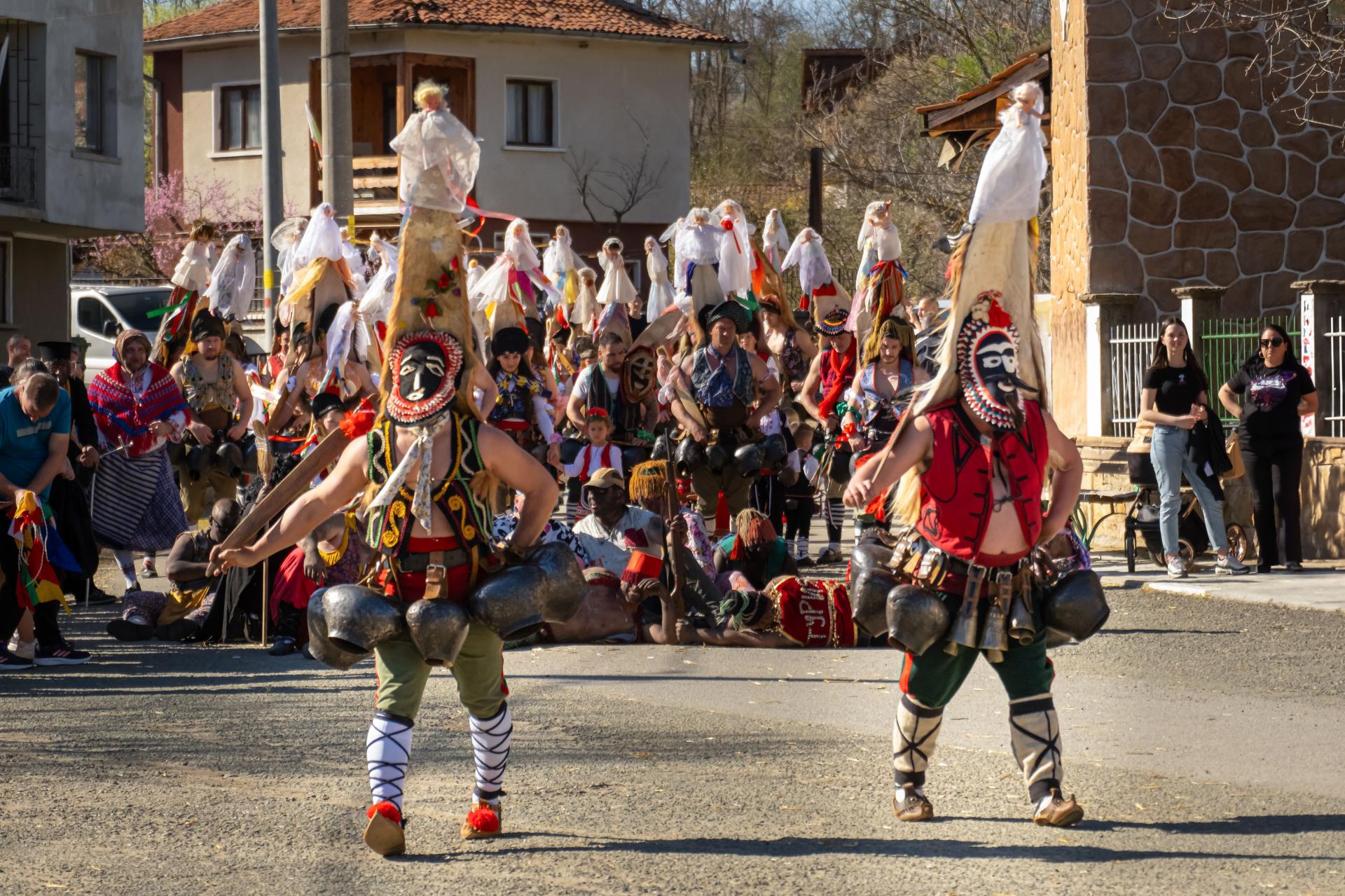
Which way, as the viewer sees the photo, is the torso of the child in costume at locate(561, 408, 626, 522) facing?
toward the camera

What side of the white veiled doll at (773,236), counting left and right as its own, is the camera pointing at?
front

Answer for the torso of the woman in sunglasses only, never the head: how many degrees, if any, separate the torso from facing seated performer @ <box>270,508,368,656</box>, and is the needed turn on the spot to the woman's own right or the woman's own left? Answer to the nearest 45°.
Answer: approximately 45° to the woman's own right

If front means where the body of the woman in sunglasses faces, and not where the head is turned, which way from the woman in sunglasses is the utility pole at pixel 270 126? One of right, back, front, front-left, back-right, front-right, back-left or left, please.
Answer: right

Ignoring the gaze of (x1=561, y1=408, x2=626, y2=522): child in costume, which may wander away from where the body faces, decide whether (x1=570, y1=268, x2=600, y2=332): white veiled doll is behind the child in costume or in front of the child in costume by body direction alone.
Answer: behind

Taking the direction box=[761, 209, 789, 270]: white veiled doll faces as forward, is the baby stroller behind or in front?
in front

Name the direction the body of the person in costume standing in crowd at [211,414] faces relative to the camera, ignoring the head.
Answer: toward the camera

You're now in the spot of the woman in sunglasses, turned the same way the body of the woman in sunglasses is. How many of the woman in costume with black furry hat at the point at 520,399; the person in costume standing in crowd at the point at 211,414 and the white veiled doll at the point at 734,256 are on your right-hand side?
3

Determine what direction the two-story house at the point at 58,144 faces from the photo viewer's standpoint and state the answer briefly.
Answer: facing the viewer and to the right of the viewer

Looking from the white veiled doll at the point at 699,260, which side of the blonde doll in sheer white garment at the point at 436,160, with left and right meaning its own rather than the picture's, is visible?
back
